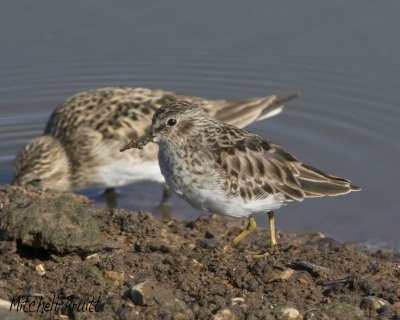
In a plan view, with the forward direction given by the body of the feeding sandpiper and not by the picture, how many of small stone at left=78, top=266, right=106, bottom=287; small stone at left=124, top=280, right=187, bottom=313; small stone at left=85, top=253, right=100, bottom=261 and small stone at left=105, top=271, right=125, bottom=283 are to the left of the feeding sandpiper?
4

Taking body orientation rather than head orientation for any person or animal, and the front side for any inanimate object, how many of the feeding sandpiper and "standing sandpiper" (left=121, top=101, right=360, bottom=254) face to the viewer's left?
2

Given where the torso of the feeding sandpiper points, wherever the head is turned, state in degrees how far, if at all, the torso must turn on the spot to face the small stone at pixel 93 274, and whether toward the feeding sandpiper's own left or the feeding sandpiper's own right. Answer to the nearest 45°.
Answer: approximately 90° to the feeding sandpiper's own left

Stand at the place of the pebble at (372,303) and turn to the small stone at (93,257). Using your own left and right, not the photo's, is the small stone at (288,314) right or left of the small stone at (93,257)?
left

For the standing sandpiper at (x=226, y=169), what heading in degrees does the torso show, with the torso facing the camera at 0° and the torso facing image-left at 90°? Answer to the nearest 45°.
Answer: approximately 90°

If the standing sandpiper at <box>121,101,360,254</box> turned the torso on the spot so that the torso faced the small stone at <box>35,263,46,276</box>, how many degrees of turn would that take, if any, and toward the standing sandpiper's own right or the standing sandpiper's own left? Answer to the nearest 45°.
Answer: approximately 45° to the standing sandpiper's own left

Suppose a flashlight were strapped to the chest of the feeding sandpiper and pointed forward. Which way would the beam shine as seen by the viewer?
to the viewer's left
